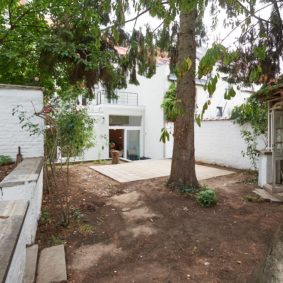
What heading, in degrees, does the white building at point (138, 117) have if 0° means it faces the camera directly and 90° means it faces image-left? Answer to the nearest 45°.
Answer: approximately 0°

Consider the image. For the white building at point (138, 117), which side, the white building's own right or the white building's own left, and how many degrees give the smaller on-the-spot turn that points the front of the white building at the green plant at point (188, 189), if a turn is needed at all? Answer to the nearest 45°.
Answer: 0° — it already faces it

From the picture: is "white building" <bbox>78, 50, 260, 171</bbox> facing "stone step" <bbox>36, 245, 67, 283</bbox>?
yes

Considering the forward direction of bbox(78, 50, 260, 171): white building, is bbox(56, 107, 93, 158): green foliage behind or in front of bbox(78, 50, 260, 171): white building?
in front

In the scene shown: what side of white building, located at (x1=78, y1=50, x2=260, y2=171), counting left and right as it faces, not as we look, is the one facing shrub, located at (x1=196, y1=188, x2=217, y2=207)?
front

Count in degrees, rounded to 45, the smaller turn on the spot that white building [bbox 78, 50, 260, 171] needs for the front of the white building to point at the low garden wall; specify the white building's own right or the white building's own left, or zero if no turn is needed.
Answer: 0° — it already faces it

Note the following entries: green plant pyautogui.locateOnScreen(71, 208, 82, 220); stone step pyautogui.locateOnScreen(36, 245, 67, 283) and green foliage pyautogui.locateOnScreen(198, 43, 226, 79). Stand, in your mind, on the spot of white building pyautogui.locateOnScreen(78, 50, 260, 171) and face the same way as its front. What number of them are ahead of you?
3

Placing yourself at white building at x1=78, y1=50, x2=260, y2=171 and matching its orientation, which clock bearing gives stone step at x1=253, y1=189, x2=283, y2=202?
The stone step is roughly at 11 o'clock from the white building.

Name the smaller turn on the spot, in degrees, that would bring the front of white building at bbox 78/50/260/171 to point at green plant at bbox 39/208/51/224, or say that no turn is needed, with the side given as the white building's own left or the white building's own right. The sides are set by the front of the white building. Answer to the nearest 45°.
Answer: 0° — it already faces it
